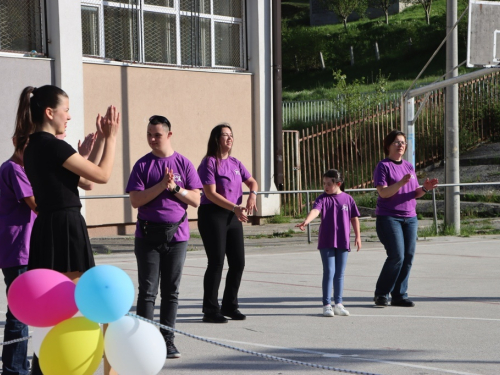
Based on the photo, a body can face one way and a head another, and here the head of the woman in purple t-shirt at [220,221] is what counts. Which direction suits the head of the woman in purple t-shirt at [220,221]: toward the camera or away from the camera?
toward the camera

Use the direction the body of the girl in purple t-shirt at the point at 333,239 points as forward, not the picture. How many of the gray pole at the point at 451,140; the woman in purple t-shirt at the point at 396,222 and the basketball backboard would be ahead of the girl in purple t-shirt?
0

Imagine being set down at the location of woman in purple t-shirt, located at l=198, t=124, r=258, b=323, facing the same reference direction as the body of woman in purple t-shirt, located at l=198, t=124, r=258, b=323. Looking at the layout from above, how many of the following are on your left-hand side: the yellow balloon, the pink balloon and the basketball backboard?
1

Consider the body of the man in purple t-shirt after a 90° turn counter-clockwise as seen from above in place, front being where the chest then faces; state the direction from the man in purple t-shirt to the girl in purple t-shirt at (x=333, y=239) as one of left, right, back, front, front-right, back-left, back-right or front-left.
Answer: front-left

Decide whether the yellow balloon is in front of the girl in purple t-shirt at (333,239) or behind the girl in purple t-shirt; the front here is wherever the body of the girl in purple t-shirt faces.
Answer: in front

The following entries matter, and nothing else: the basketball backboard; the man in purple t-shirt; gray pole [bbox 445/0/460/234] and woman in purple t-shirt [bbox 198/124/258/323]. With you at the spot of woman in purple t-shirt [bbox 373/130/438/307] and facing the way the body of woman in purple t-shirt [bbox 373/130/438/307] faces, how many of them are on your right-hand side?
2

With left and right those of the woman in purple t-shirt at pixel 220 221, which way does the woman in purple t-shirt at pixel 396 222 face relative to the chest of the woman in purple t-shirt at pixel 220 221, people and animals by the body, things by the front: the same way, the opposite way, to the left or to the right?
the same way

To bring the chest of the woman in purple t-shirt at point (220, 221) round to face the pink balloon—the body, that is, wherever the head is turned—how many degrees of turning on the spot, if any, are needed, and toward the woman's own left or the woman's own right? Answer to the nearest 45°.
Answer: approximately 45° to the woman's own right

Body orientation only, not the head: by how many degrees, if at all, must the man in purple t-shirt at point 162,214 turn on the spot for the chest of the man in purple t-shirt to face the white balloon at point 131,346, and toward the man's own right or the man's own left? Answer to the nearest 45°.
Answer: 0° — they already face it

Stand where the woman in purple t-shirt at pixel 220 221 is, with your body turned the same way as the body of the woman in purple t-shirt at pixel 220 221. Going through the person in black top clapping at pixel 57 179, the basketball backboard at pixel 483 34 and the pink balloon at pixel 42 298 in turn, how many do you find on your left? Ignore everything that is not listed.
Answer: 1

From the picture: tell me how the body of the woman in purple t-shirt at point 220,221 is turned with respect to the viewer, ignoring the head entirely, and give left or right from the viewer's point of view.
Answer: facing the viewer and to the right of the viewer

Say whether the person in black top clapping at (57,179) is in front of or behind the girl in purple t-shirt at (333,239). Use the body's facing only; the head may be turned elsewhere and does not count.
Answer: in front

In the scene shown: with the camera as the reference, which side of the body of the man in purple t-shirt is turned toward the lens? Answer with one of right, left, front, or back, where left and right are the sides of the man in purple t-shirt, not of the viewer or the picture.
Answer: front

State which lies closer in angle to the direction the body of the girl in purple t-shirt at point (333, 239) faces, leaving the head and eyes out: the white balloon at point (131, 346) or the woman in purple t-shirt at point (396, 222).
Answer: the white balloon

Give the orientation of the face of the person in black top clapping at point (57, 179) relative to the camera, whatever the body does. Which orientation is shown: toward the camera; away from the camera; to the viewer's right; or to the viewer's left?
to the viewer's right
